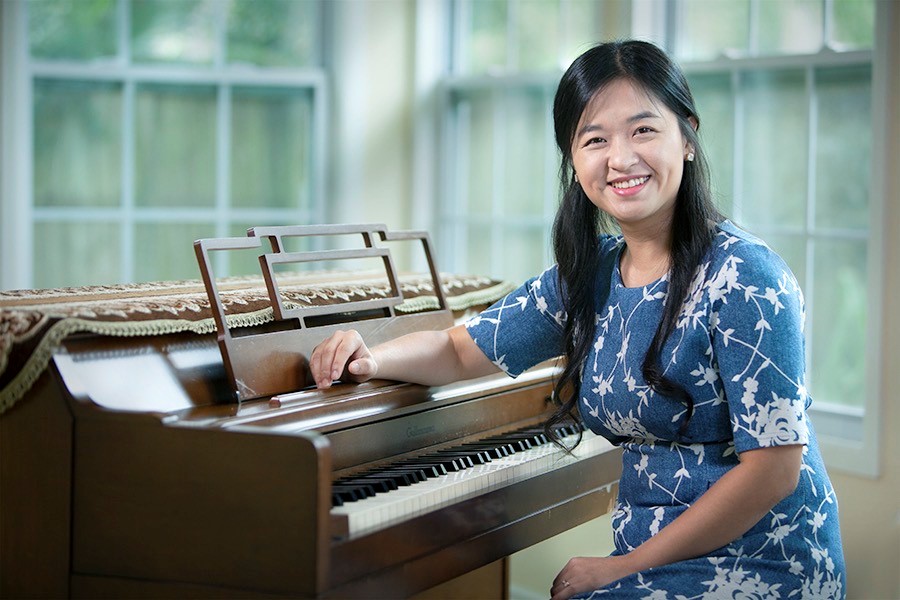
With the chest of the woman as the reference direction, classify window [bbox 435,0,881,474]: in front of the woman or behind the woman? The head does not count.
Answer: behind

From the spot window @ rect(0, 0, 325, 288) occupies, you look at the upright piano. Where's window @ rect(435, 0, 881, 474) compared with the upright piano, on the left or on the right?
left

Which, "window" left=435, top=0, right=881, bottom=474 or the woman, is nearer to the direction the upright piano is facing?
the woman

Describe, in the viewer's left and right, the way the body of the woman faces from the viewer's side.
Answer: facing the viewer and to the left of the viewer

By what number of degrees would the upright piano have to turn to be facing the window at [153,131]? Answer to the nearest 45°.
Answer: approximately 135° to its left

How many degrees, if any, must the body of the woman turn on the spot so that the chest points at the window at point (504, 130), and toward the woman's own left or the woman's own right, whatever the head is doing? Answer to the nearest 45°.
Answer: approximately 135° to the woman's own right

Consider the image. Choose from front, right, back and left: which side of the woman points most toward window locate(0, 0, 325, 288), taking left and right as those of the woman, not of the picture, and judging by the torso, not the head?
right

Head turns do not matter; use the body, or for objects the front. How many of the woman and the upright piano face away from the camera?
0

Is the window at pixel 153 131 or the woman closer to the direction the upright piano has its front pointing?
the woman

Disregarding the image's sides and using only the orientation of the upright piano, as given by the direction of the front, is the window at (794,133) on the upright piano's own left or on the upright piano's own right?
on the upright piano's own left

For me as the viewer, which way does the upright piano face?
facing the viewer and to the right of the viewer
